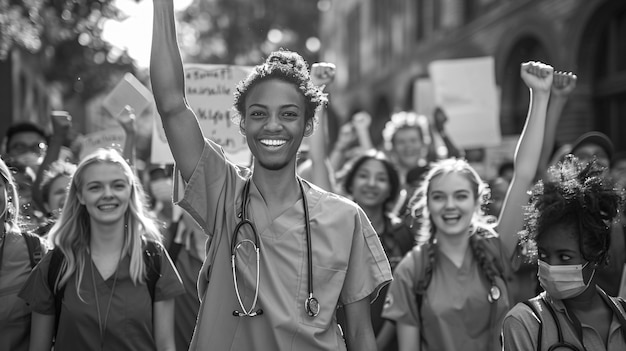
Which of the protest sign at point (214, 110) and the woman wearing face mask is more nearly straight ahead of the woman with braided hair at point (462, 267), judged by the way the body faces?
the woman wearing face mask

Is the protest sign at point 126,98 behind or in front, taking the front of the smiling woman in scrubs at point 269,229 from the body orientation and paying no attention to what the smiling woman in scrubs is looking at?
behind

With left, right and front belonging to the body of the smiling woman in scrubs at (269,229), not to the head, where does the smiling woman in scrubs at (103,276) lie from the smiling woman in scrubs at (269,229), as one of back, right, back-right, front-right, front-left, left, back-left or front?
back-right

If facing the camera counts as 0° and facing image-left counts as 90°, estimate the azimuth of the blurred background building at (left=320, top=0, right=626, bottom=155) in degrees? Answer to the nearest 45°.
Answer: approximately 45°

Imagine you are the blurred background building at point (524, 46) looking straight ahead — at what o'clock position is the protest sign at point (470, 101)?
The protest sign is roughly at 11 o'clock from the blurred background building.

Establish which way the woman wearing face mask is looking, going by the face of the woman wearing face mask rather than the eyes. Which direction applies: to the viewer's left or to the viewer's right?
to the viewer's left

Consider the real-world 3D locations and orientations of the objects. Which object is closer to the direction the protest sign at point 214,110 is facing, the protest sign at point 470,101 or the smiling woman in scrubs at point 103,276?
the smiling woman in scrubs

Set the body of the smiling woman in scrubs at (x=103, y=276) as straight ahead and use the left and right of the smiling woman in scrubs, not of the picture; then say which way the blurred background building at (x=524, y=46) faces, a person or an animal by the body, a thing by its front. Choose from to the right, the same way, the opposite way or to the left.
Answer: to the right

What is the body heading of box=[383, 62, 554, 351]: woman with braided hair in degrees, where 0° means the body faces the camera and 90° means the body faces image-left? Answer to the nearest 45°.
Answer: approximately 0°

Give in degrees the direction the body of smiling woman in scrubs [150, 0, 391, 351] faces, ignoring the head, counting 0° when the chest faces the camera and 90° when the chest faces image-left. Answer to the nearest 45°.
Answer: approximately 0°
